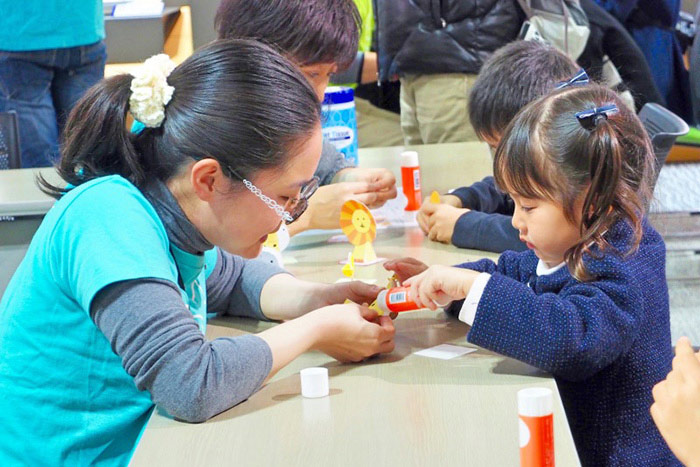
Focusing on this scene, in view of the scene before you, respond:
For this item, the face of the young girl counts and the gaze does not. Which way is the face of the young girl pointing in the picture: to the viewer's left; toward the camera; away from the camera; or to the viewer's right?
to the viewer's left

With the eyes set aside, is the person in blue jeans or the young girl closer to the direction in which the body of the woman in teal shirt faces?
the young girl

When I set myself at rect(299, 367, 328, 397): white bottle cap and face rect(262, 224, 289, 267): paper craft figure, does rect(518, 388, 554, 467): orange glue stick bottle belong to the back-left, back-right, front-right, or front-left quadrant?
back-right

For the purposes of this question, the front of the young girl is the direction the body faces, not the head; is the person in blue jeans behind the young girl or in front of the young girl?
in front

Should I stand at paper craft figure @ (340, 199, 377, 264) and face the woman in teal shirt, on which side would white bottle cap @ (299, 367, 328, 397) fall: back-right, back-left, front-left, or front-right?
front-left

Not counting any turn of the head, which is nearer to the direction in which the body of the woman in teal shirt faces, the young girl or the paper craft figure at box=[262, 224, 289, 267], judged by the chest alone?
the young girl

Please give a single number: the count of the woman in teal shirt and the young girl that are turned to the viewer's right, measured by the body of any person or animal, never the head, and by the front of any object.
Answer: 1

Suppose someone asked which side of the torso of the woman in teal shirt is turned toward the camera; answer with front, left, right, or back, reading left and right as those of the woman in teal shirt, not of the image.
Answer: right

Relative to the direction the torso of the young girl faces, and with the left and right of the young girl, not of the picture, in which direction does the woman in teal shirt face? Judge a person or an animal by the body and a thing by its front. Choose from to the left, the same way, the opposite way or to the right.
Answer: the opposite way

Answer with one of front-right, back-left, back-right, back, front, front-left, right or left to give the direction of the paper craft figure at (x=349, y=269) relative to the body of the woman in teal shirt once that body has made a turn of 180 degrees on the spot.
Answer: back-right

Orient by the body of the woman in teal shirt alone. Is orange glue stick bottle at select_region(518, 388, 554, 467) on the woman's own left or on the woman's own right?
on the woman's own right

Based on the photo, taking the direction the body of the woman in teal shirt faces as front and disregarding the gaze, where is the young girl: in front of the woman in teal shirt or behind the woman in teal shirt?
in front

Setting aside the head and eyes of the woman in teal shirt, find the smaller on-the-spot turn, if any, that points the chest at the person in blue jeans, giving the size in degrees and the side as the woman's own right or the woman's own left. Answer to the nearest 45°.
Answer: approximately 90° to the woman's own left

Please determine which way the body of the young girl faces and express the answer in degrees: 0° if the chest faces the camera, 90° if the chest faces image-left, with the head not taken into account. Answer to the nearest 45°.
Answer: approximately 90°

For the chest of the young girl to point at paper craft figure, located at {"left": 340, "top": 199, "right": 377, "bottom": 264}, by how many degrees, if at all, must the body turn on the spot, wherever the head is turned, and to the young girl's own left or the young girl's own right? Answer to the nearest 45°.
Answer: approximately 45° to the young girl's own right
